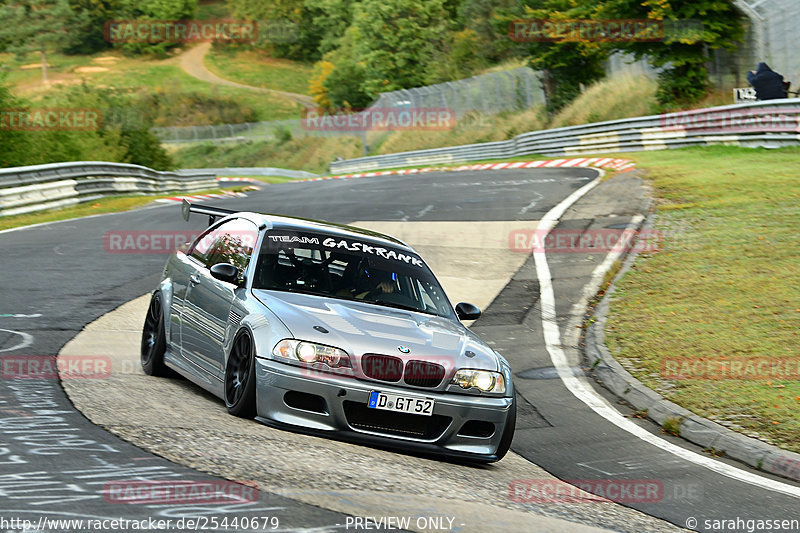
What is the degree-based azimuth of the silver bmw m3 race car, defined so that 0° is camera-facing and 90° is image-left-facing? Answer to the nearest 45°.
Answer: approximately 315°

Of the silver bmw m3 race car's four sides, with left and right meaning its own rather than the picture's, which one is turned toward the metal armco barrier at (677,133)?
left

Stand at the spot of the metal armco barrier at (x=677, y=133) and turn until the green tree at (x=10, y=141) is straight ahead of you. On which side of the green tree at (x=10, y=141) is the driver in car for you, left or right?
left

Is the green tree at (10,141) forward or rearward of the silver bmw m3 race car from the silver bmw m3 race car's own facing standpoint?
rearward

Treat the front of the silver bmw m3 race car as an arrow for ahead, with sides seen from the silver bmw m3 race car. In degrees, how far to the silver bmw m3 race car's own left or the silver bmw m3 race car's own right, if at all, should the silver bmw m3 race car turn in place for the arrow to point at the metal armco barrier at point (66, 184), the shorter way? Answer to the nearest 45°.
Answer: approximately 135° to the silver bmw m3 race car's own left

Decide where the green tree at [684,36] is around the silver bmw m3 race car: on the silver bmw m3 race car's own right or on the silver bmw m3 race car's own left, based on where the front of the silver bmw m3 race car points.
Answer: on the silver bmw m3 race car's own left
